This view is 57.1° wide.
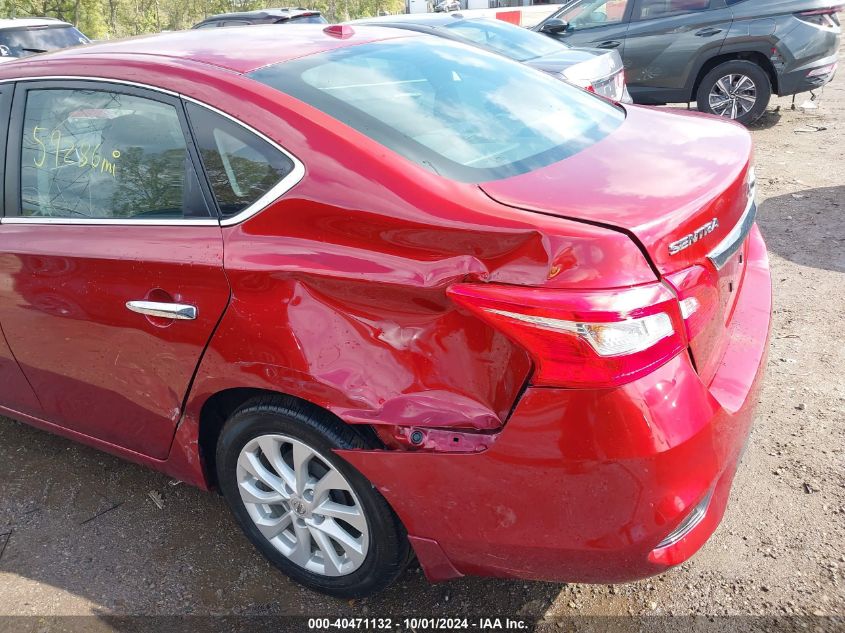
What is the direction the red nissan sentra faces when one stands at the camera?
facing away from the viewer and to the left of the viewer

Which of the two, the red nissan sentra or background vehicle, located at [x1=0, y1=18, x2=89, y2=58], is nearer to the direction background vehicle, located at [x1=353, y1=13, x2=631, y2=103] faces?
the background vehicle

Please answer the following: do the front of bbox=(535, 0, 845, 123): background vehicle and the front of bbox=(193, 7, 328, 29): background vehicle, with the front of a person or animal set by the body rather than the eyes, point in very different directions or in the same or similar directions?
same or similar directions

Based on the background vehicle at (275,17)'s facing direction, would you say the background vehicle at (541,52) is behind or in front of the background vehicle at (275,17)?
behind

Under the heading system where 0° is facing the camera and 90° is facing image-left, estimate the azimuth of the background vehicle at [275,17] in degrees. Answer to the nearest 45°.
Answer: approximately 135°

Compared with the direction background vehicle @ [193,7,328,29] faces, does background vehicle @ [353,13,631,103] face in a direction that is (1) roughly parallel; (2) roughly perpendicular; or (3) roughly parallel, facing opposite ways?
roughly parallel

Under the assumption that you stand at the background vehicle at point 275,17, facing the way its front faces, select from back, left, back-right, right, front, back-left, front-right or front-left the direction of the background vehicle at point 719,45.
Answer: back

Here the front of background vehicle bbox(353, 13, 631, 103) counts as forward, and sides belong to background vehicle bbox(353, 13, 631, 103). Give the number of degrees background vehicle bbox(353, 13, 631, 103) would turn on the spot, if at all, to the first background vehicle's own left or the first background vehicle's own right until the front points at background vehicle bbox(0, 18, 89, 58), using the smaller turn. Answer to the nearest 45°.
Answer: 0° — it already faces it

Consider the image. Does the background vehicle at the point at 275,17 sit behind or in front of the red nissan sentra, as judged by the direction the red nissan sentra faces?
in front

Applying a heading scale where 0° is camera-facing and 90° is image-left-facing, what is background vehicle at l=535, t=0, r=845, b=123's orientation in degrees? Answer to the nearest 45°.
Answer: approximately 90°

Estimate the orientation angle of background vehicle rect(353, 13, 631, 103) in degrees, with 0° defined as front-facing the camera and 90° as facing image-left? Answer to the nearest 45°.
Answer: approximately 135°

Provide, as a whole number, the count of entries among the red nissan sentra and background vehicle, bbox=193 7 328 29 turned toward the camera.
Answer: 0

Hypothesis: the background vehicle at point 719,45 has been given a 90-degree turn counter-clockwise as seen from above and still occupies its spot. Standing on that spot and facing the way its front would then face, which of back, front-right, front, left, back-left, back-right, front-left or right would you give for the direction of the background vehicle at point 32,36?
right

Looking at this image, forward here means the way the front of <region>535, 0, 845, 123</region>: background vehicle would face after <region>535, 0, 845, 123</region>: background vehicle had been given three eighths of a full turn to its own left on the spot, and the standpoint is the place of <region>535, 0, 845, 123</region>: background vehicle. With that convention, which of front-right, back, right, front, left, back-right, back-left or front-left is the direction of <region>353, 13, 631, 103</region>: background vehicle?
right

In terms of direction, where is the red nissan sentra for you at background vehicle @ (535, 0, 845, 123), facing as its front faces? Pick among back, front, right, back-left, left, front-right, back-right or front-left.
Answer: left

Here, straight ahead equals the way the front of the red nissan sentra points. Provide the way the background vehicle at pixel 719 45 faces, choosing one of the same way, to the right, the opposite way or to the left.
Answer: the same way
